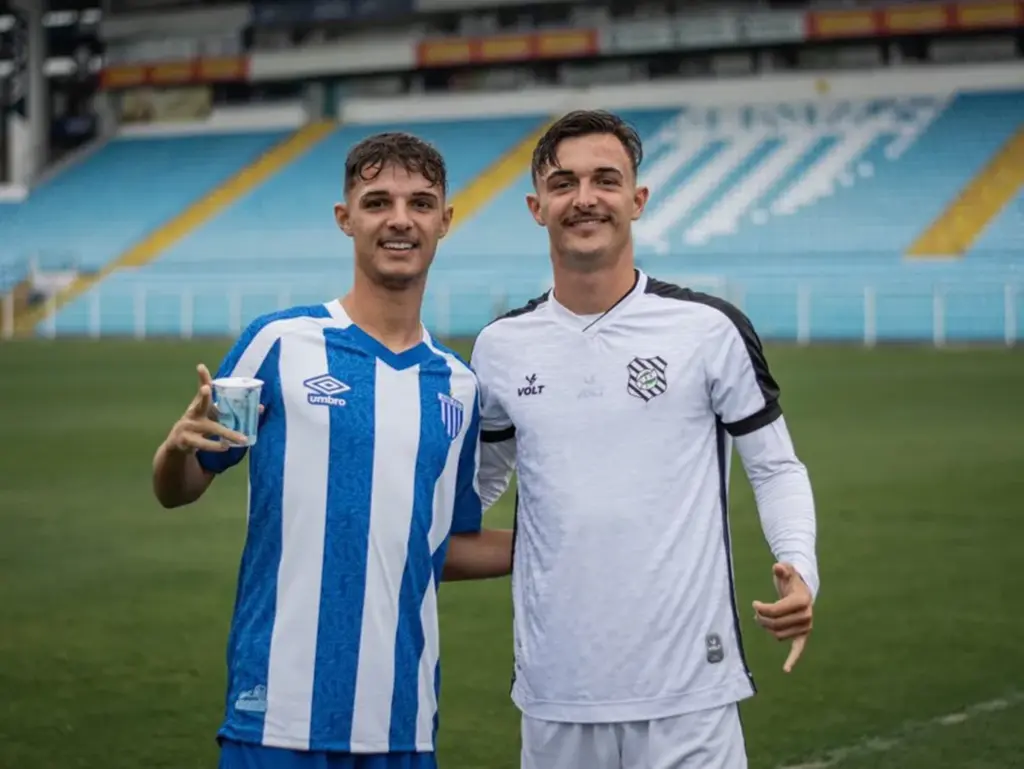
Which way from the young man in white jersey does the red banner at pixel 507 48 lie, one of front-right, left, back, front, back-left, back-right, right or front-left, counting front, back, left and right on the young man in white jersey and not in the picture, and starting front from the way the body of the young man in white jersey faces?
back

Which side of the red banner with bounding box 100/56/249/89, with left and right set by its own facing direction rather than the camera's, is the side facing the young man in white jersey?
front

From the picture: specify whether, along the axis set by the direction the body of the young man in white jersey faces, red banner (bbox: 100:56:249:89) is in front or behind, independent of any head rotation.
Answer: behind

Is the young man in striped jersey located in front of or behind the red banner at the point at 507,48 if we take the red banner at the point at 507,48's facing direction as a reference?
in front

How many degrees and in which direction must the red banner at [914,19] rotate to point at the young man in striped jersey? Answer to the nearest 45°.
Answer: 0° — it already faces them

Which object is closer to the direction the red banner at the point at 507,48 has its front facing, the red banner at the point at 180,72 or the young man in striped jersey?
the young man in striped jersey

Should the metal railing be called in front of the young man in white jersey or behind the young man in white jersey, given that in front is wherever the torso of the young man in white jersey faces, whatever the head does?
behind

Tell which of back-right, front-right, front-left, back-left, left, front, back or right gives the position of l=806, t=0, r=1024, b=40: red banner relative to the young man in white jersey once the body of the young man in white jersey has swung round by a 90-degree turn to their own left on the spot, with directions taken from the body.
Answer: left
